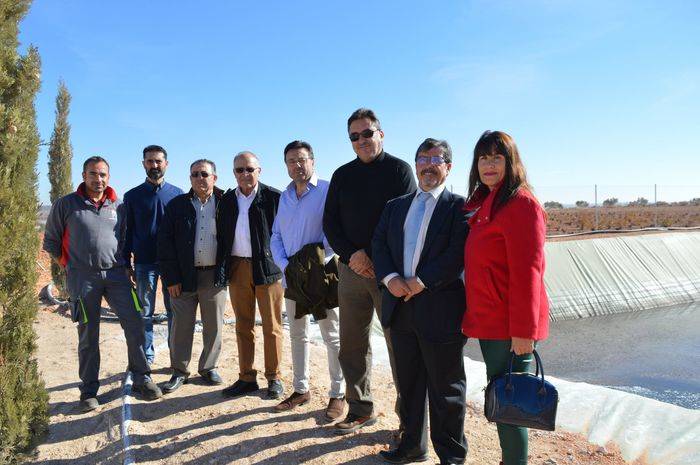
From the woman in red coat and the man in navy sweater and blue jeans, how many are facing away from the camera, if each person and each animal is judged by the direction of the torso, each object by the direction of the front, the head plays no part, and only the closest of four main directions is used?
0

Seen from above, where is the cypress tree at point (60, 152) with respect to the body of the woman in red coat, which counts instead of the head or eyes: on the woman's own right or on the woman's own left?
on the woman's own right

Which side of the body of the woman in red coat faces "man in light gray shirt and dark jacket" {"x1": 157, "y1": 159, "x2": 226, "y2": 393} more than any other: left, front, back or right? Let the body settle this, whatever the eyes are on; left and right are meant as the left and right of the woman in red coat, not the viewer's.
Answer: right

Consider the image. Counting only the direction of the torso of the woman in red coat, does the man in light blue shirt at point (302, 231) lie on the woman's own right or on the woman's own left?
on the woman's own right

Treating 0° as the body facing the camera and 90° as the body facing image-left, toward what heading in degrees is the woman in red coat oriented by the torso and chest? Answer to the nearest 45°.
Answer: approximately 45°

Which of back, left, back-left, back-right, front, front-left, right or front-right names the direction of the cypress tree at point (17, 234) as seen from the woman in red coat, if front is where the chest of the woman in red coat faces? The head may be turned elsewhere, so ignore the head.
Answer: front-right

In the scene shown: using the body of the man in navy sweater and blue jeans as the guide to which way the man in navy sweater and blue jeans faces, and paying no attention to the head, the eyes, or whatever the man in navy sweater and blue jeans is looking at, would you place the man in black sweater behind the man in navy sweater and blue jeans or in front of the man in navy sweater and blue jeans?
in front
